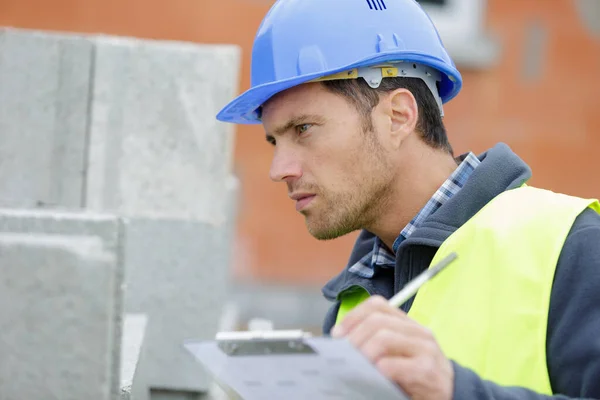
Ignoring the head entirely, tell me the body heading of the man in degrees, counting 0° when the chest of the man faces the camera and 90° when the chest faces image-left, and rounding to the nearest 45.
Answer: approximately 45°

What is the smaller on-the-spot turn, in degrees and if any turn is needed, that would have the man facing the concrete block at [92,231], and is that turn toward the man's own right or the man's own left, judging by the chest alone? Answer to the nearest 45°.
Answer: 0° — they already face it
